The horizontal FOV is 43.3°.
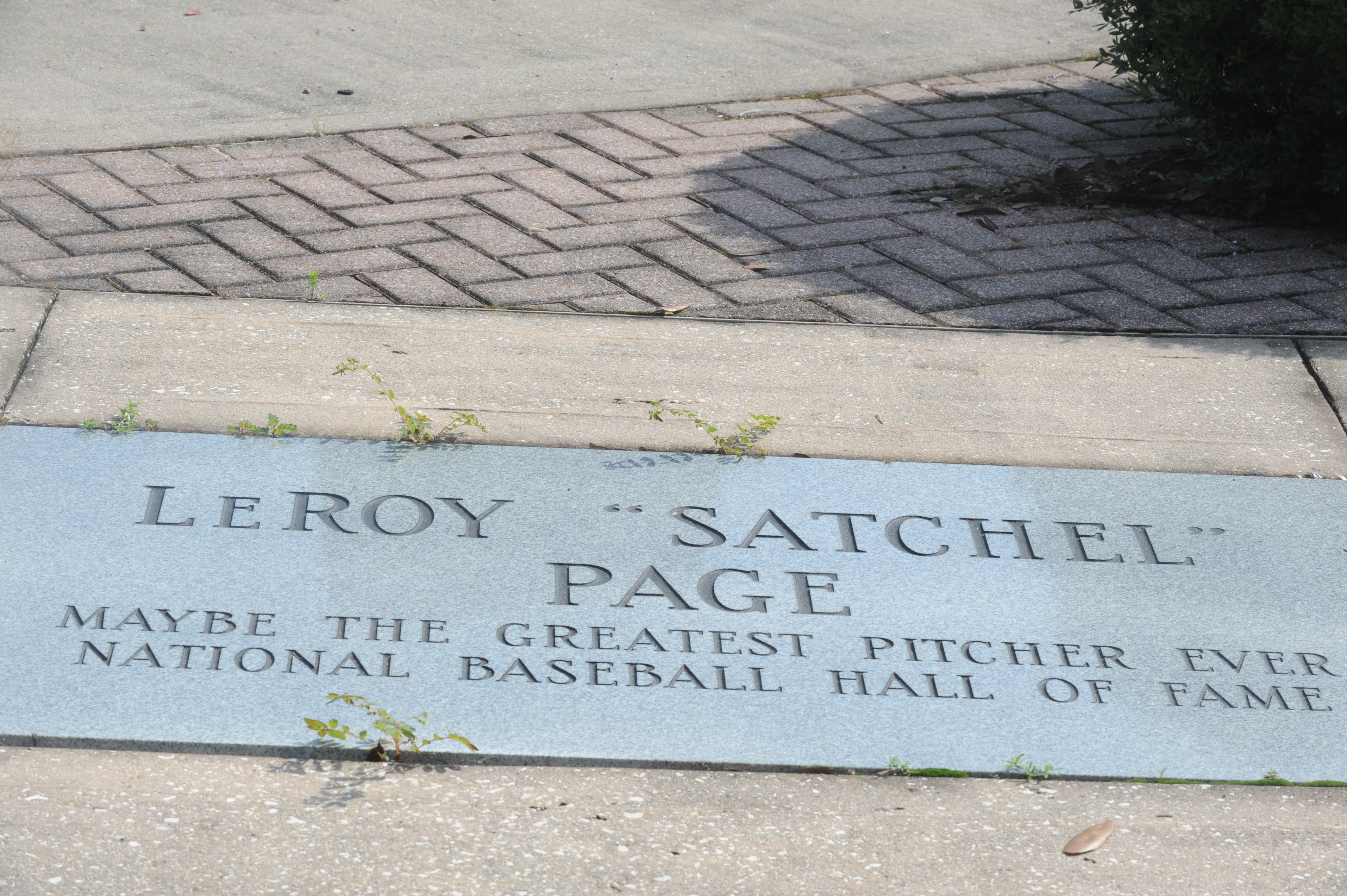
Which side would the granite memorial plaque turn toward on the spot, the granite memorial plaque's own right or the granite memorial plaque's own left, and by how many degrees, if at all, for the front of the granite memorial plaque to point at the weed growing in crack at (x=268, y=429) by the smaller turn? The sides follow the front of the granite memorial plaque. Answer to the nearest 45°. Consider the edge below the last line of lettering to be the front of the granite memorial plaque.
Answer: approximately 135° to the granite memorial plaque's own right

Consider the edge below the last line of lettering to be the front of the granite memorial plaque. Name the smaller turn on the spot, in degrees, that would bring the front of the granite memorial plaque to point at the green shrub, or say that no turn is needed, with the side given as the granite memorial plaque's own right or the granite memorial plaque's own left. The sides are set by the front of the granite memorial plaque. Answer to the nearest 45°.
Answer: approximately 135° to the granite memorial plaque's own left

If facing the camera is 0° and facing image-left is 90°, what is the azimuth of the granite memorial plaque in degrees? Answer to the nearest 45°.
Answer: approximately 0°

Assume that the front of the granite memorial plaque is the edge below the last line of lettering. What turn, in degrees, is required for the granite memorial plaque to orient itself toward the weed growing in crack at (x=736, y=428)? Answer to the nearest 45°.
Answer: approximately 180°

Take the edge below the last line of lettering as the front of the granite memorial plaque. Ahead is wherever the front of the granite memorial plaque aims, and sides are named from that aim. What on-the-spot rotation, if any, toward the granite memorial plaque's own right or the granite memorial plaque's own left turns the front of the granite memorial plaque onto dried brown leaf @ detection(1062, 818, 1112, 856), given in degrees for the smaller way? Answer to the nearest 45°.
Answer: approximately 45° to the granite memorial plaque's own left

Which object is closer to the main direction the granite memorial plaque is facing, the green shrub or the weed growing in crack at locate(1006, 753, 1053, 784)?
the weed growing in crack
